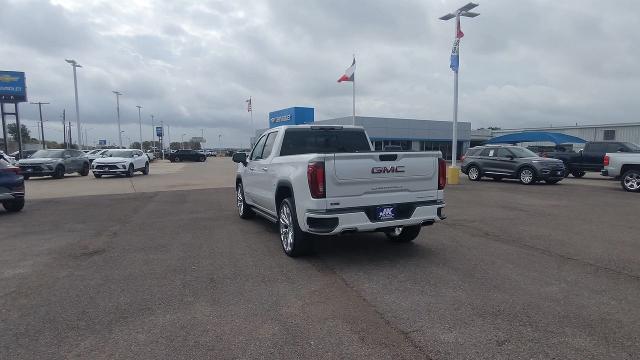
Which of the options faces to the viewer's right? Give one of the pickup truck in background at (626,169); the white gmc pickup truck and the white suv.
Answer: the pickup truck in background

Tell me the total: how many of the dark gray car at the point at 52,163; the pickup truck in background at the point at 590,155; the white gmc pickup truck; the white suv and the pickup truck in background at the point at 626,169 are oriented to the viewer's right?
2

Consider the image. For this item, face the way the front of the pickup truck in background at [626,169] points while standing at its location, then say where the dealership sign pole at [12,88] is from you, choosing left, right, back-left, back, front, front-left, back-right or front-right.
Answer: back

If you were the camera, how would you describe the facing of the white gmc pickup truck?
facing away from the viewer and to the left of the viewer

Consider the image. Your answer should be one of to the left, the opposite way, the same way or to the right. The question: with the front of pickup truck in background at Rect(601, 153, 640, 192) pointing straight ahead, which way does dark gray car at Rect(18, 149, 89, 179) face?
to the right

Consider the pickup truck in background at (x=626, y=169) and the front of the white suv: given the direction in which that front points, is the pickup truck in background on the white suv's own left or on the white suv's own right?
on the white suv's own left

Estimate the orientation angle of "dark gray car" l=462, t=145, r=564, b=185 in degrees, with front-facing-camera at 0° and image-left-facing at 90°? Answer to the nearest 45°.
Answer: approximately 315°

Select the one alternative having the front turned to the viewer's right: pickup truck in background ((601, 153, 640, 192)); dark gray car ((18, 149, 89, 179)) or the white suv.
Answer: the pickup truck in background

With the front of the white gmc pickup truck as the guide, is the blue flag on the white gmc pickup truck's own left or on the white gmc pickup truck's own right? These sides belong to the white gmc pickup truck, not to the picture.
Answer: on the white gmc pickup truck's own right

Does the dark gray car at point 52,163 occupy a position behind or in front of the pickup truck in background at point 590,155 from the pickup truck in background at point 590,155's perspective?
behind

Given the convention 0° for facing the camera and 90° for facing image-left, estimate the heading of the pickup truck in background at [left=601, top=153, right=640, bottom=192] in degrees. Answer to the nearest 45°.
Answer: approximately 270°

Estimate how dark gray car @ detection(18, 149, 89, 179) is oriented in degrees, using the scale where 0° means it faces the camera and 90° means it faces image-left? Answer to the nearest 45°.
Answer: approximately 45°

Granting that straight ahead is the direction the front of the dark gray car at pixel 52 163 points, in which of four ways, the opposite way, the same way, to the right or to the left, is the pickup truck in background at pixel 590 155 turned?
to the left
